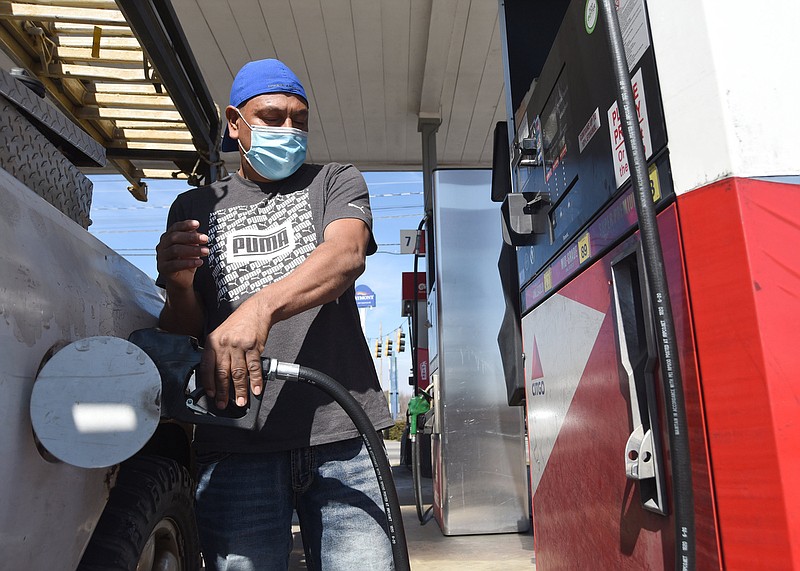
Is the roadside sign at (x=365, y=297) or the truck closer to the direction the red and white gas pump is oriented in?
the truck

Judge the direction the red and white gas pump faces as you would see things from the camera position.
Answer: facing the viewer and to the left of the viewer

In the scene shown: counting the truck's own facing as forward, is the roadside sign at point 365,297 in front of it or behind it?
behind

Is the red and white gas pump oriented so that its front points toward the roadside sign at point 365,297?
no

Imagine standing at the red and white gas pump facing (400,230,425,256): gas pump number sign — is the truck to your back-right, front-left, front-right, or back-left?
front-left

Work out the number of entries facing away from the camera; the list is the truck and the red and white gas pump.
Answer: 0

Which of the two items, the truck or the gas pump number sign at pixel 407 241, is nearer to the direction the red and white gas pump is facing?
the truck

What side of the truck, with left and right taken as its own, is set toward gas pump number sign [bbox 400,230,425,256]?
back

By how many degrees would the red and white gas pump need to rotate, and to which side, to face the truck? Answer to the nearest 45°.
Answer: approximately 45° to its right

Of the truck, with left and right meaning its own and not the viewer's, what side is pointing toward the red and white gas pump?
left
